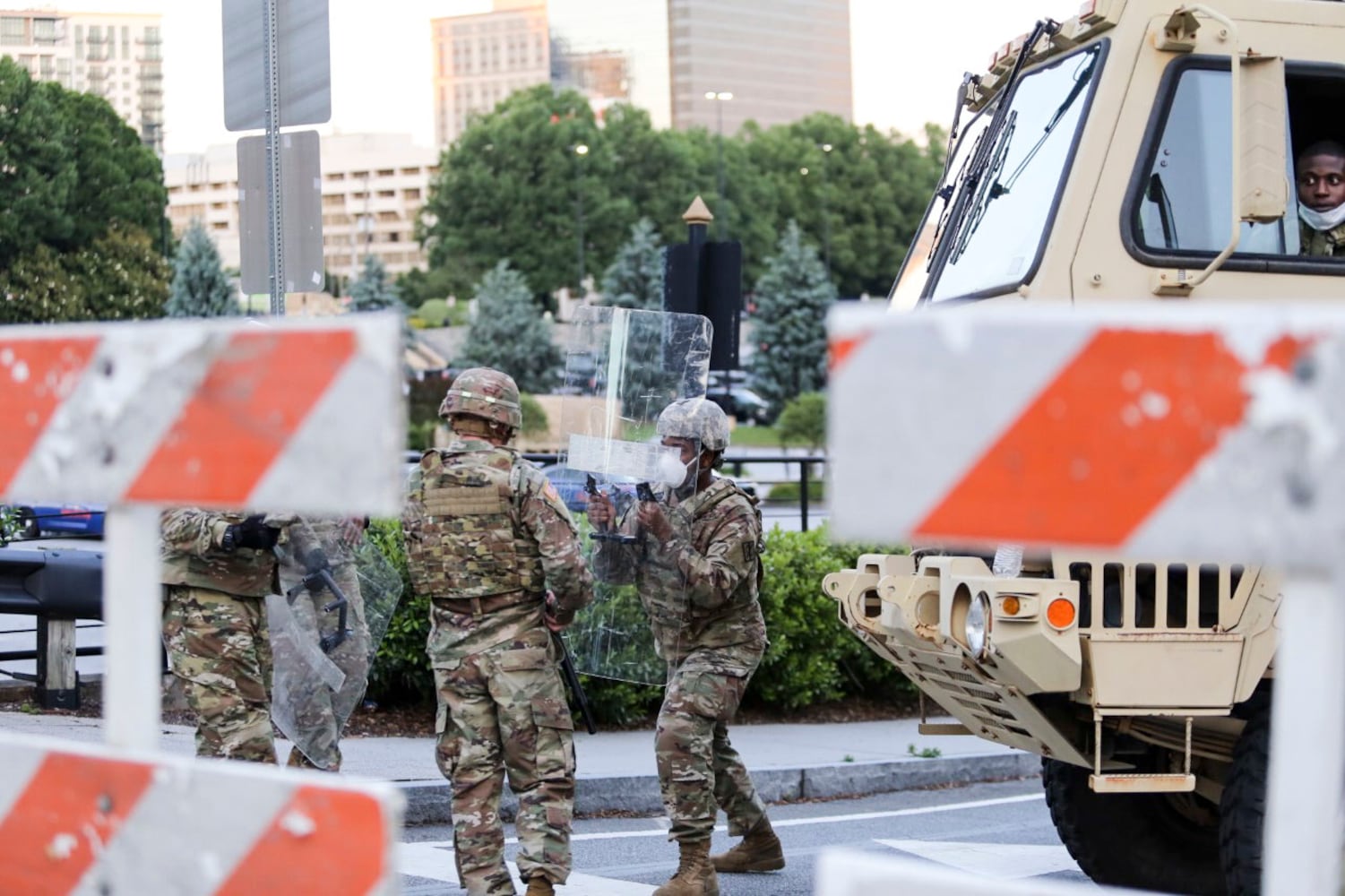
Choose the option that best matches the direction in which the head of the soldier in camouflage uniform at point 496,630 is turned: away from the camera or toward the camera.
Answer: away from the camera

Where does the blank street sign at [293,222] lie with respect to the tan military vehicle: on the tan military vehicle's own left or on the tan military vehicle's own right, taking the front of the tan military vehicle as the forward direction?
on the tan military vehicle's own right

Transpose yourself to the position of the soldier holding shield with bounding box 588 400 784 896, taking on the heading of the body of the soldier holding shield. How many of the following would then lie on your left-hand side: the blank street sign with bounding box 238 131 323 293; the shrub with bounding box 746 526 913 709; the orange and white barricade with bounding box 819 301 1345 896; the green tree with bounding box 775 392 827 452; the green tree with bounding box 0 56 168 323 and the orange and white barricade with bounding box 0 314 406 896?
2

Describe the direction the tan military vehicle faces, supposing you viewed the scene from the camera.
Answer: facing the viewer and to the left of the viewer
